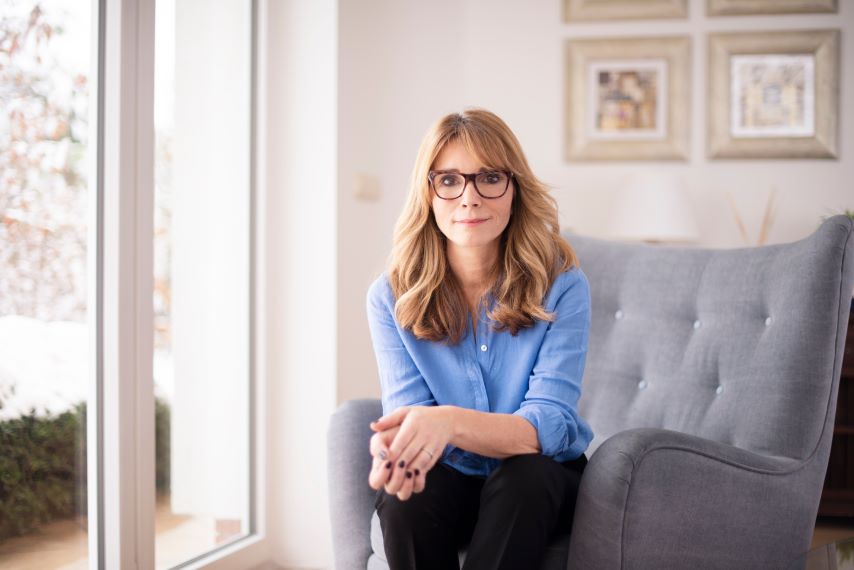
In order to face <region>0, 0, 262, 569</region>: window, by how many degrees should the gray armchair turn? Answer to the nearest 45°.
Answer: approximately 45° to its right

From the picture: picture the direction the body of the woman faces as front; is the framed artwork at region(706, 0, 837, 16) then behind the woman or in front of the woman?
behind

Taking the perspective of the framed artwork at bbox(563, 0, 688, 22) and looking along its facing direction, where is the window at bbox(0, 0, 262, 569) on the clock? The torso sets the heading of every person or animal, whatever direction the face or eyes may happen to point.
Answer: The window is roughly at 1 o'clock from the framed artwork.

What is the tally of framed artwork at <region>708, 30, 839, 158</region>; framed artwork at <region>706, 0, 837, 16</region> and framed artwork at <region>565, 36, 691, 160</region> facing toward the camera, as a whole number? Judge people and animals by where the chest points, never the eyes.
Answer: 3

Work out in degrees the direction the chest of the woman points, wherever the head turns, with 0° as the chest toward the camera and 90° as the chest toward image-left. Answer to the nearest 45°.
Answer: approximately 0°

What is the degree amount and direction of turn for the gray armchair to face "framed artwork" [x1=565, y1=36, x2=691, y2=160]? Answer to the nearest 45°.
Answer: approximately 135° to its right

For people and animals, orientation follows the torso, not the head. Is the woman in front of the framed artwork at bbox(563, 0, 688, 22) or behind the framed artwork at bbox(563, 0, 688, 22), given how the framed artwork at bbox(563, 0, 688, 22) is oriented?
in front

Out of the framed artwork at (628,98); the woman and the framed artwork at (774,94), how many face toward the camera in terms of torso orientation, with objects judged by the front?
3
